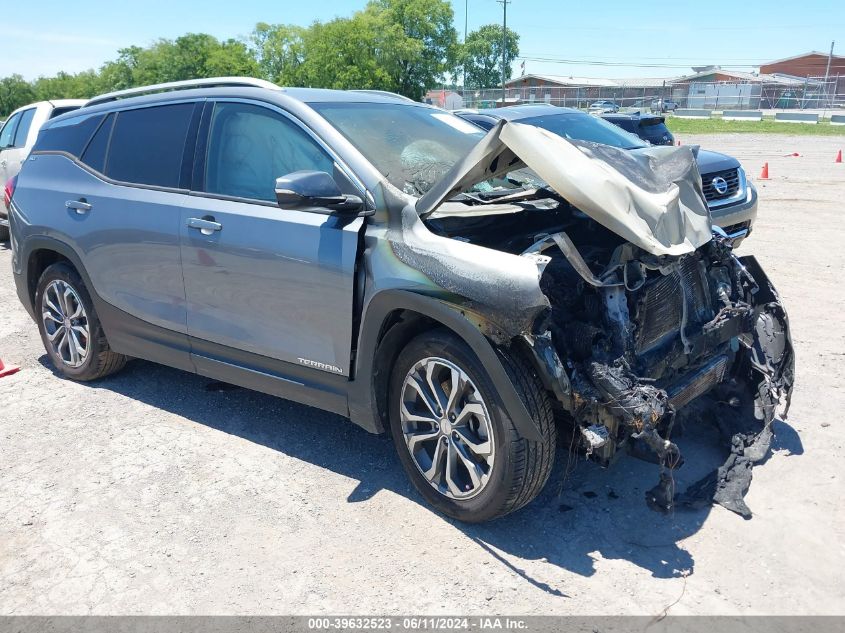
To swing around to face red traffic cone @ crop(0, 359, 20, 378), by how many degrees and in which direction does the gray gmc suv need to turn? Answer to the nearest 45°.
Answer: approximately 180°

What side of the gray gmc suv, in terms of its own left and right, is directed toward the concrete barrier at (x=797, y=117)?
left

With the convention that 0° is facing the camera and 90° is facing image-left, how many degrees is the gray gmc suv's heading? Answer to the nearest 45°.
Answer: approximately 315°

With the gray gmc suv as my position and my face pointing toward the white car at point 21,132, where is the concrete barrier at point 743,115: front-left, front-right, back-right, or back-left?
front-right

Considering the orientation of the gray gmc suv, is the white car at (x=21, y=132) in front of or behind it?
behind

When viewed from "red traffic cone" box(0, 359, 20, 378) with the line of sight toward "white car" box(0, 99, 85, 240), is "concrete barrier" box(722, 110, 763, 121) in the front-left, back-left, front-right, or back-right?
front-right

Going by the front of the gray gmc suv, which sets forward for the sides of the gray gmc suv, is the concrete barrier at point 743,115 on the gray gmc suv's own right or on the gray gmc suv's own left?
on the gray gmc suv's own left
